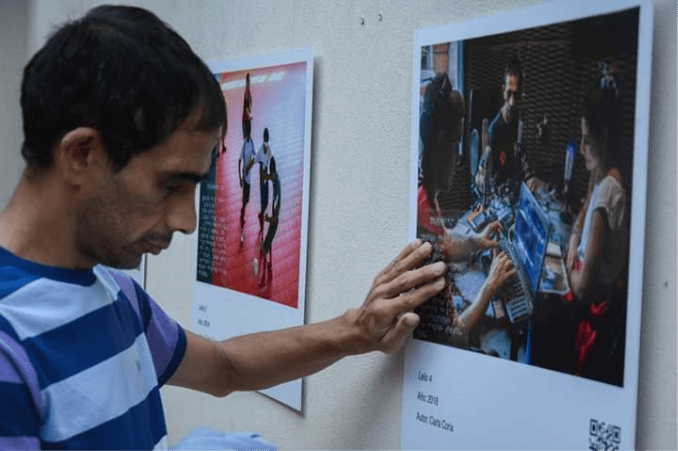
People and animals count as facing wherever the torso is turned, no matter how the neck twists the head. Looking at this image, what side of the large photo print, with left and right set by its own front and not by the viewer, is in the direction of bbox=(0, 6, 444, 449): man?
front

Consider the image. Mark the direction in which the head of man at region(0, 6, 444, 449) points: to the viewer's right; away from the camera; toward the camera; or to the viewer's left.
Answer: to the viewer's right
